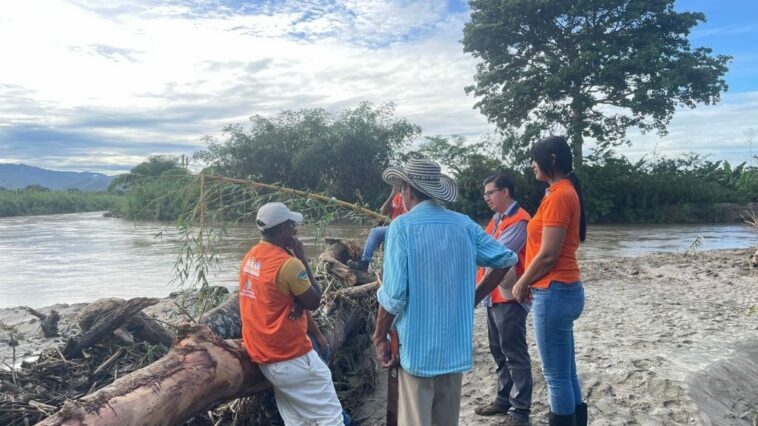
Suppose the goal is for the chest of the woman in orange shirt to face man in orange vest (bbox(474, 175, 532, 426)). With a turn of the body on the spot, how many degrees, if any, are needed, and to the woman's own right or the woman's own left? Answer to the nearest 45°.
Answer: approximately 45° to the woman's own right

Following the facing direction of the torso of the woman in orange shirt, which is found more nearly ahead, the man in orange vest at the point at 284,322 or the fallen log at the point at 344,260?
the man in orange vest

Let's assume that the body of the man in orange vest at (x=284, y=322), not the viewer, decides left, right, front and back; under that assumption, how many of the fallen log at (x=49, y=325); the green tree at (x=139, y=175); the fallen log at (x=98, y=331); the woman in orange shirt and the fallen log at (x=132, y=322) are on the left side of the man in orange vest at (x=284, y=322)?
4

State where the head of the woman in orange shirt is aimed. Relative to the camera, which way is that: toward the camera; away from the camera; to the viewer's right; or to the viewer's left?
to the viewer's left

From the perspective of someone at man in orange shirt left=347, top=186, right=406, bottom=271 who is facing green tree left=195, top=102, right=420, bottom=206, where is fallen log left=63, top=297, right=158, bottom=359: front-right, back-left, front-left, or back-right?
back-left

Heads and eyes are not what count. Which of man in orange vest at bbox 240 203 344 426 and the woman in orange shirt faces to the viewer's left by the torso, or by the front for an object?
the woman in orange shirt

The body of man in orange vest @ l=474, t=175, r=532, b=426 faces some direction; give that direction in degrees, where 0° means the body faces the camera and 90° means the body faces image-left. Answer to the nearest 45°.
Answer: approximately 45°

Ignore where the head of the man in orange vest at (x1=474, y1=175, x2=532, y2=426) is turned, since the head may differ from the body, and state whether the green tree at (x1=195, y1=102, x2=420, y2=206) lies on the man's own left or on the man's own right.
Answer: on the man's own right

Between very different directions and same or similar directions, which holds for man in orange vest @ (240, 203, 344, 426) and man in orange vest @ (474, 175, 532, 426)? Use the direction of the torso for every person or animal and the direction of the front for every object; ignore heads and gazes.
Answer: very different directions

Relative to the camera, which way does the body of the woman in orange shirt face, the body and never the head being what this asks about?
to the viewer's left

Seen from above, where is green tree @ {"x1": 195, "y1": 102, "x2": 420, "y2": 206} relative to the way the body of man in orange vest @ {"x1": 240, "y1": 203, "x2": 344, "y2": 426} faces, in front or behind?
in front

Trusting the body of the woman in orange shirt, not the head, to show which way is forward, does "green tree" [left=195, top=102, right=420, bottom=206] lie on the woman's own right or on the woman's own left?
on the woman's own right

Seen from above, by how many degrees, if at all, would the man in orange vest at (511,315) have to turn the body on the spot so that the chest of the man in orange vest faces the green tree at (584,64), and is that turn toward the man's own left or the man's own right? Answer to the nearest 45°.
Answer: approximately 135° to the man's own right

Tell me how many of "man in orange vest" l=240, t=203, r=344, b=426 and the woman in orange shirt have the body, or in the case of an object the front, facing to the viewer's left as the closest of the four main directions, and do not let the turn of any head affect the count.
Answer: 1
